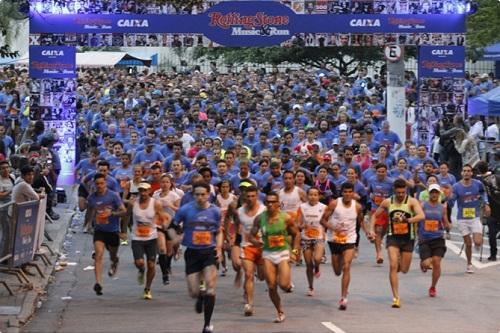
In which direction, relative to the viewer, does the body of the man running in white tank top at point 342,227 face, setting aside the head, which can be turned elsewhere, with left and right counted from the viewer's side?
facing the viewer

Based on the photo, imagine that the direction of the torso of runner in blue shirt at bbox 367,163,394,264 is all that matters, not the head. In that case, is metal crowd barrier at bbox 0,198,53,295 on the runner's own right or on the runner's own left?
on the runner's own right

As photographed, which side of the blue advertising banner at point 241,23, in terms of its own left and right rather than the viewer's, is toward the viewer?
front

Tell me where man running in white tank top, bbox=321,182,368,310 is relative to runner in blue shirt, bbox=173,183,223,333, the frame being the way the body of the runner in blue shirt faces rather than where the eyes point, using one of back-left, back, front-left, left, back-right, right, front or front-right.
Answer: back-left

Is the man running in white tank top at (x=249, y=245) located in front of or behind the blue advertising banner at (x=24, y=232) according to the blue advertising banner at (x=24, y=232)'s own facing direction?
in front

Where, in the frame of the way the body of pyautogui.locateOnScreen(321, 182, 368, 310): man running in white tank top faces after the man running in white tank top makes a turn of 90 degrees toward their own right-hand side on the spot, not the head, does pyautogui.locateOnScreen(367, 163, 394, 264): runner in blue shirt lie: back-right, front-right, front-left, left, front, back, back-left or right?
right

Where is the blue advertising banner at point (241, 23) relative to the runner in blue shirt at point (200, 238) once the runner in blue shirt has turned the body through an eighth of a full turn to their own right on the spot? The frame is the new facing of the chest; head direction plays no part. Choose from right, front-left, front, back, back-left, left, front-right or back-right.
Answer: back-right

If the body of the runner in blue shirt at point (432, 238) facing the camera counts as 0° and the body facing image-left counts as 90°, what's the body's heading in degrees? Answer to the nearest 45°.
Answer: approximately 0°

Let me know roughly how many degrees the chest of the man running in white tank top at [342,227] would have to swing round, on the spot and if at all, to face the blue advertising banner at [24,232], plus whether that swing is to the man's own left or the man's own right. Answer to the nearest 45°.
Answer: approximately 90° to the man's own right

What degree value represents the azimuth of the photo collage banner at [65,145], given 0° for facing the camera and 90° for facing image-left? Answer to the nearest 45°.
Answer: approximately 0°

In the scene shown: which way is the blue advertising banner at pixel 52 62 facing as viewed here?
toward the camera

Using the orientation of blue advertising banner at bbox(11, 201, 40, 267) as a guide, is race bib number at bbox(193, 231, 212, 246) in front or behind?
in front

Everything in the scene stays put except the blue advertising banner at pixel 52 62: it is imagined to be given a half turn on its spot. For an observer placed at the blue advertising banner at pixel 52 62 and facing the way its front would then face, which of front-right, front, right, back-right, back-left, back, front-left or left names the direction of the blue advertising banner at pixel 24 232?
back

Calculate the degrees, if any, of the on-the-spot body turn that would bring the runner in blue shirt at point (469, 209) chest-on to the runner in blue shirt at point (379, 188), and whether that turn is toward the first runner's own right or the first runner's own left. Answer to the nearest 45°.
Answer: approximately 90° to the first runner's own right

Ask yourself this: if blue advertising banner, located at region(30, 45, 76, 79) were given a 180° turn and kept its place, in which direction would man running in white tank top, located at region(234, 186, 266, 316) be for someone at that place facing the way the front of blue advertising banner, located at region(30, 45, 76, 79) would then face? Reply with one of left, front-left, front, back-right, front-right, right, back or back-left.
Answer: back
